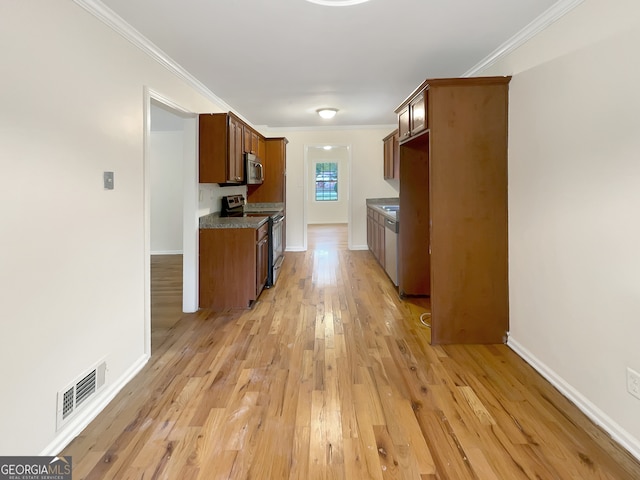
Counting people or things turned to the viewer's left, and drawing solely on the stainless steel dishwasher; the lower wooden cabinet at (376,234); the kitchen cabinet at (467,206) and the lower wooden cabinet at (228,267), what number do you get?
3

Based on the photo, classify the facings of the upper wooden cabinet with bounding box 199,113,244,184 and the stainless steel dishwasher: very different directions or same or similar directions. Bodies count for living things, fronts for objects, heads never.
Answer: very different directions

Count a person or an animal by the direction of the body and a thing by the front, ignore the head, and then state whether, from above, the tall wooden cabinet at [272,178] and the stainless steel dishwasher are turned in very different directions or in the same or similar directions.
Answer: very different directions

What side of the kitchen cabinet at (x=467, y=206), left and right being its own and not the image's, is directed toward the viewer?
left

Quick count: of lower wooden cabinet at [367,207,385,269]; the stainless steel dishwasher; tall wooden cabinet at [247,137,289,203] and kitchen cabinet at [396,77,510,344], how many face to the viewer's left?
3

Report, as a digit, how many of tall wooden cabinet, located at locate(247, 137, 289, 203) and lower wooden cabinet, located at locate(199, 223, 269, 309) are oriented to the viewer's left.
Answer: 0

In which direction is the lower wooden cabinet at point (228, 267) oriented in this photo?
to the viewer's right

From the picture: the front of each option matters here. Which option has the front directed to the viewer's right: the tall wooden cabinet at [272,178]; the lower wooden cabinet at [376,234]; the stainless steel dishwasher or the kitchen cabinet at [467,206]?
the tall wooden cabinet

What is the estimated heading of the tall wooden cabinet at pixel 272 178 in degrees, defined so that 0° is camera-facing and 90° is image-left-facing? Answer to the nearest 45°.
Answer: approximately 270°

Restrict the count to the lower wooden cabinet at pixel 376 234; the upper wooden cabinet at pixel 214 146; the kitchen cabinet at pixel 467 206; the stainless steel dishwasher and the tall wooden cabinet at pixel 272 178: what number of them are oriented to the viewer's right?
2

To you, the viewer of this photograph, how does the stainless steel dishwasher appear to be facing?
facing to the left of the viewer

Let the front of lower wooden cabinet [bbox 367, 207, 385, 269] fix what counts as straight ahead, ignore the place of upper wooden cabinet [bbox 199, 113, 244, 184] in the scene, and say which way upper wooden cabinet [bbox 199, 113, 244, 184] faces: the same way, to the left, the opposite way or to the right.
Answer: the opposite way

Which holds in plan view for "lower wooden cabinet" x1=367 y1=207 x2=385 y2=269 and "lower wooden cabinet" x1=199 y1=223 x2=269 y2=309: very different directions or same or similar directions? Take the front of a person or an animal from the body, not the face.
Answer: very different directions
